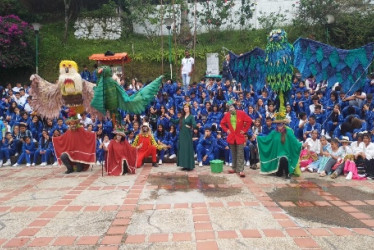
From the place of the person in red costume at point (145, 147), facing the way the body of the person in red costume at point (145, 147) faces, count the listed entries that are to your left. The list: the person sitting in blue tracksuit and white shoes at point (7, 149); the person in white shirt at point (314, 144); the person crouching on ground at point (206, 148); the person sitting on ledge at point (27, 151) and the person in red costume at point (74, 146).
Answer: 2

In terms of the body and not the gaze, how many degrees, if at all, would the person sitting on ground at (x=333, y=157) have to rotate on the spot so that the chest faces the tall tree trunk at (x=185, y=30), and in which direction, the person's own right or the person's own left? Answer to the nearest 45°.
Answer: approximately 90° to the person's own right

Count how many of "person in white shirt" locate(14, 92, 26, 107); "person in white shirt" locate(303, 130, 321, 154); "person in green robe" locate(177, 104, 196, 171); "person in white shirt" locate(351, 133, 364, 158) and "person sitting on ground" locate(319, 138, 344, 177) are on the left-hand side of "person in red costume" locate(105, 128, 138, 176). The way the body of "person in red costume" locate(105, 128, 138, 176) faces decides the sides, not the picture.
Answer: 4

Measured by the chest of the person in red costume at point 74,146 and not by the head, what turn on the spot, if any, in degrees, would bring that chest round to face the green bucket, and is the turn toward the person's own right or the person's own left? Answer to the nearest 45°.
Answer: approximately 45° to the person's own left

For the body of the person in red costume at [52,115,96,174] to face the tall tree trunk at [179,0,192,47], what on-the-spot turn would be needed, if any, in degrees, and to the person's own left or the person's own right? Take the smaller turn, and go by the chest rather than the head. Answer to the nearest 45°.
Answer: approximately 135° to the person's own left

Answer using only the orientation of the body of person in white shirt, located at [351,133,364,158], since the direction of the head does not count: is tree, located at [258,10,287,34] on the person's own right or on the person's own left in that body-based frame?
on the person's own right

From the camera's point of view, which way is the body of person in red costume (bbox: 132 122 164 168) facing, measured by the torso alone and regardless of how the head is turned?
toward the camera

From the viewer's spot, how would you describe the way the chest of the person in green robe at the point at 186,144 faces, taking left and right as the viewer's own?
facing the viewer

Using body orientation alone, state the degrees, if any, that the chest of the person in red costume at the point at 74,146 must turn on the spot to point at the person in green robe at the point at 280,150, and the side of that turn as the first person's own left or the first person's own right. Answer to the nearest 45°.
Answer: approximately 45° to the first person's own left

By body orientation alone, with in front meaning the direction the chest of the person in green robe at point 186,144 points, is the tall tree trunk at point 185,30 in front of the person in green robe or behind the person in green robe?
behind

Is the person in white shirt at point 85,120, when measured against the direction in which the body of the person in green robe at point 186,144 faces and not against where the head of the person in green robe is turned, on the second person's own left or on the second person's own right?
on the second person's own right

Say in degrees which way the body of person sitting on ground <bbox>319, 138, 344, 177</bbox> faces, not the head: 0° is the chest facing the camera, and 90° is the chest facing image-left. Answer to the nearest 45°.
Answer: approximately 45°

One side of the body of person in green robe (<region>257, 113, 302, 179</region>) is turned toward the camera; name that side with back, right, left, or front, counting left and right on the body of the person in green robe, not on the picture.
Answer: front

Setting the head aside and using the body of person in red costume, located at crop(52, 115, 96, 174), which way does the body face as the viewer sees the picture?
toward the camera

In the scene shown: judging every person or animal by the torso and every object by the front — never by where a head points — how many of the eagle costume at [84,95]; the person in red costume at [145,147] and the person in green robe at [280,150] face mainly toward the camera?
3

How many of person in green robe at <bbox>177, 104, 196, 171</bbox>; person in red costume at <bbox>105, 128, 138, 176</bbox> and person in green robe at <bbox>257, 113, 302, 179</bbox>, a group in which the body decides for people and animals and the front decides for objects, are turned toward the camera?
3

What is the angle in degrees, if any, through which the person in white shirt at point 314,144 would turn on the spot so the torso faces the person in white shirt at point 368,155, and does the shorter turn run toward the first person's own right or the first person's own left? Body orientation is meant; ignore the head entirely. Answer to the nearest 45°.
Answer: approximately 90° to the first person's own left
